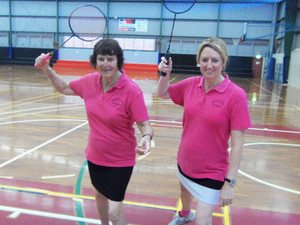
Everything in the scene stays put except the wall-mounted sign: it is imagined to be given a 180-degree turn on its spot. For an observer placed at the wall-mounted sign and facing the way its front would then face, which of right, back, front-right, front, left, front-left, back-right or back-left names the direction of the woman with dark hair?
back

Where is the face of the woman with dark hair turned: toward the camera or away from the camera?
toward the camera

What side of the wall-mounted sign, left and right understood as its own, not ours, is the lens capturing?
front
